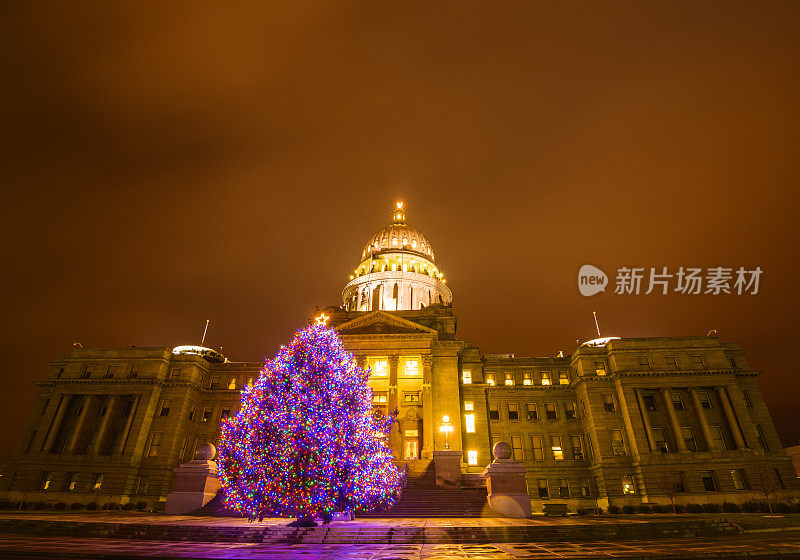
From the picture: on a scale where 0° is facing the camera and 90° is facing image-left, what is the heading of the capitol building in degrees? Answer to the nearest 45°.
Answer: approximately 0°

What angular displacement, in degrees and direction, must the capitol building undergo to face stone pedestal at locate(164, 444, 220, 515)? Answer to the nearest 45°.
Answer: approximately 45° to its right

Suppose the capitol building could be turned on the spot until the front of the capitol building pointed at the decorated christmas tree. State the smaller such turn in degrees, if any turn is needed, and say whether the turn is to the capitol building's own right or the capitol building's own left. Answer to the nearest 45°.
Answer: approximately 45° to the capitol building's own right
